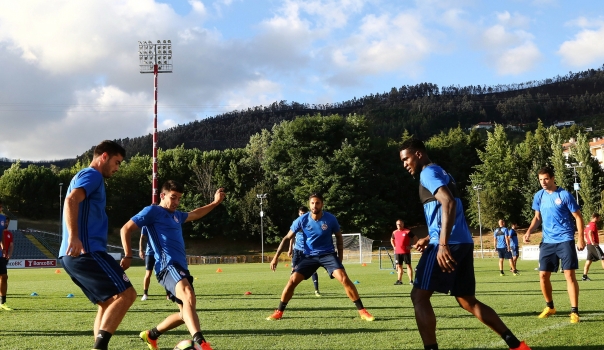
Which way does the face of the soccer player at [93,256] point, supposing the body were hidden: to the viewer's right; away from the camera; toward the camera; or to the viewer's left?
to the viewer's right

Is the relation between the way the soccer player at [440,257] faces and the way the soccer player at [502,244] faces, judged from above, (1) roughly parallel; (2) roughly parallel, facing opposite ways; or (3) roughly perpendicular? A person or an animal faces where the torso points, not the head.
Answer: roughly perpendicular

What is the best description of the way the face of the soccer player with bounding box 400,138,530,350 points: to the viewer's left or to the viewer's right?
to the viewer's left

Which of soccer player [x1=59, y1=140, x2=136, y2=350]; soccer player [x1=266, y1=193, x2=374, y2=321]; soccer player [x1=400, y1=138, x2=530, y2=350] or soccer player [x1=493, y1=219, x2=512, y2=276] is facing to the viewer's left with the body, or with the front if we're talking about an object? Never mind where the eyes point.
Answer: soccer player [x1=400, y1=138, x2=530, y2=350]

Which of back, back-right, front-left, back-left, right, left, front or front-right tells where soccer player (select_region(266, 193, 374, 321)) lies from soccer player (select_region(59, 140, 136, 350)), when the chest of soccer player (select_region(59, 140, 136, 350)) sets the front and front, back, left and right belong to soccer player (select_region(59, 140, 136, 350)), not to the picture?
front-left

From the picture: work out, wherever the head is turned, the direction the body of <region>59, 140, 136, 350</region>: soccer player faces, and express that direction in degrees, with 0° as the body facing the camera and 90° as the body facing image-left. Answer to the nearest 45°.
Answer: approximately 270°

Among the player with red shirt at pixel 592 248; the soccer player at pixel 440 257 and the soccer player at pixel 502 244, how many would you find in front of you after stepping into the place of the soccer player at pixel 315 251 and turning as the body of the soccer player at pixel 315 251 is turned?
1

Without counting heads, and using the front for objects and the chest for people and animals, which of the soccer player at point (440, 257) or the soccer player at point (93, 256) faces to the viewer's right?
the soccer player at point (93, 256)

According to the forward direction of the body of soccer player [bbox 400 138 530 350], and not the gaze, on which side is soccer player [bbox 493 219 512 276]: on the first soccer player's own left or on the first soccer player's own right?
on the first soccer player's own right

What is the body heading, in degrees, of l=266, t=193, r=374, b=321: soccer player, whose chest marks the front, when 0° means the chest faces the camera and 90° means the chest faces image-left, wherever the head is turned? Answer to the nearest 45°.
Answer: approximately 0°

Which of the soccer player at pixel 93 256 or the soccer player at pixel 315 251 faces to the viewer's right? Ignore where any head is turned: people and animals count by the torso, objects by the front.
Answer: the soccer player at pixel 93 256
